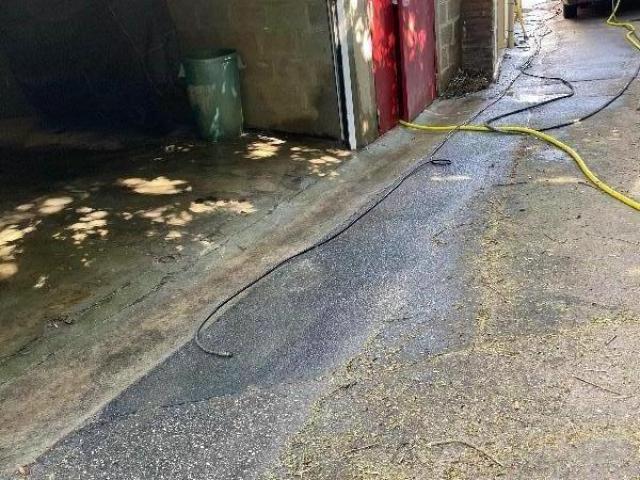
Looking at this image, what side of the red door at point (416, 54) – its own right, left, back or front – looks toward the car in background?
left

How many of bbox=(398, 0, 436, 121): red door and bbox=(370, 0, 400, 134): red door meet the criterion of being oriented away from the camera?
0

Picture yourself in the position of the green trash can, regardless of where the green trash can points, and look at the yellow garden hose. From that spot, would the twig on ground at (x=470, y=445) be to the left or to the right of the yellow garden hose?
right

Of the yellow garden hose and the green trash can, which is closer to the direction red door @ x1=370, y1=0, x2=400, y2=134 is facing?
the yellow garden hose

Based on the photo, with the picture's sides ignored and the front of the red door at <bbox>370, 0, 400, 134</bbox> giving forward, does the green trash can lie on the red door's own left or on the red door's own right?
on the red door's own right

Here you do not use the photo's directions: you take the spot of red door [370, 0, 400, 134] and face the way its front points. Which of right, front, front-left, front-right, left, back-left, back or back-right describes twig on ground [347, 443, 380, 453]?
front-right

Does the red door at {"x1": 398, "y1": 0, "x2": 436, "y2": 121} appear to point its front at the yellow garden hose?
yes

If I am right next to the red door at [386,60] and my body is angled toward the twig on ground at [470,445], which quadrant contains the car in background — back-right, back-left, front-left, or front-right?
back-left

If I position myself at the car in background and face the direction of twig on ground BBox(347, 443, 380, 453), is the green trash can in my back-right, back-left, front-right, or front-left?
front-right

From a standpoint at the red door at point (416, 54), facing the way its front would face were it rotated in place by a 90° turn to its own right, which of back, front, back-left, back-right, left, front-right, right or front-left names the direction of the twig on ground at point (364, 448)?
front-left

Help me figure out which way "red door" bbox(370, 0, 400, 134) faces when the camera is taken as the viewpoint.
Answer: facing the viewer and to the right of the viewer

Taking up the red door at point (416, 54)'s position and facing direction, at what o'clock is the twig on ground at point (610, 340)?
The twig on ground is roughly at 1 o'clock from the red door.

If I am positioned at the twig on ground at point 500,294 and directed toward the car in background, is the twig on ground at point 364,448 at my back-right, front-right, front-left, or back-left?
back-left

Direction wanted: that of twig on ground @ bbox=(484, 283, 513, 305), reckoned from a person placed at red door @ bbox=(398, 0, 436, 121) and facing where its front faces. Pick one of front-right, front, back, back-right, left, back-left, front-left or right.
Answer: front-right

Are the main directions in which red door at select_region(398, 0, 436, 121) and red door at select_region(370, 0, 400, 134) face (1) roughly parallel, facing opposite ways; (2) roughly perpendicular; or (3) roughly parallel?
roughly parallel
